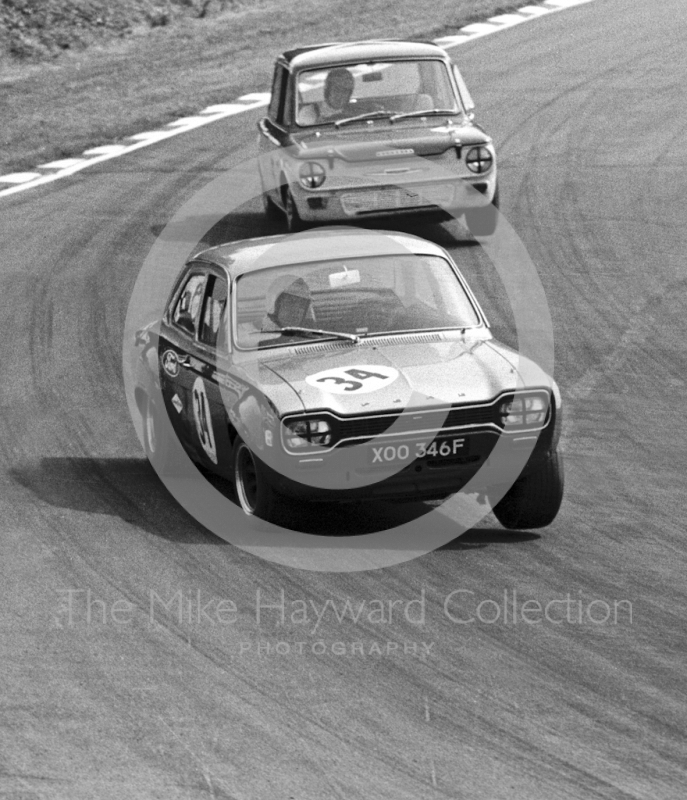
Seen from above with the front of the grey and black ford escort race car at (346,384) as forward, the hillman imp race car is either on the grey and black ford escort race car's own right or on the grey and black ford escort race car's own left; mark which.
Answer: on the grey and black ford escort race car's own left

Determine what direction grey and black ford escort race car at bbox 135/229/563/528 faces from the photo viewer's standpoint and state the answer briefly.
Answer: facing the viewer and to the right of the viewer

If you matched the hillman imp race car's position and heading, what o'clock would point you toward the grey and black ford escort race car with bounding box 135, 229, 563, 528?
The grey and black ford escort race car is roughly at 12 o'clock from the hillman imp race car.

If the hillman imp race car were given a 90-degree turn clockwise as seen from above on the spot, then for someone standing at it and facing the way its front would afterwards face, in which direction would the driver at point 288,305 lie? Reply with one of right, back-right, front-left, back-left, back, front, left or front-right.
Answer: left

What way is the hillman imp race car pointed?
toward the camera

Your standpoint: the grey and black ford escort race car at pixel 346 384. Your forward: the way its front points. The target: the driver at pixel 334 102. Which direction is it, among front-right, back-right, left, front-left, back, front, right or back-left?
back-left

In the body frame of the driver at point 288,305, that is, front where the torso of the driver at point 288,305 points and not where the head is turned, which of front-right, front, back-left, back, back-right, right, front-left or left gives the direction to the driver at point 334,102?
back-left

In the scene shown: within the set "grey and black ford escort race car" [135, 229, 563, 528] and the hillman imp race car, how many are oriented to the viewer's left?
0
